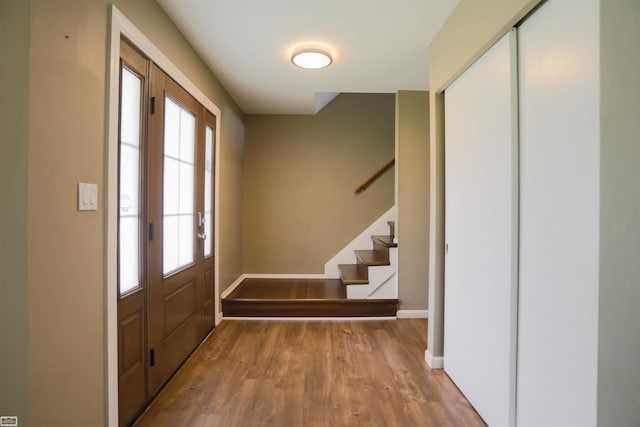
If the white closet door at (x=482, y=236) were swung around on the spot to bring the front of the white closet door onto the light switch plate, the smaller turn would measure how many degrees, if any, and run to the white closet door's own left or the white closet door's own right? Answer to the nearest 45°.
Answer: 0° — it already faces it

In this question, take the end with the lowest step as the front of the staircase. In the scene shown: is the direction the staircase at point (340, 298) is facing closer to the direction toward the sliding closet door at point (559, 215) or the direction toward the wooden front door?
the wooden front door

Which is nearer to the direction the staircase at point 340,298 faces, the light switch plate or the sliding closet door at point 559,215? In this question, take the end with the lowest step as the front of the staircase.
the light switch plate

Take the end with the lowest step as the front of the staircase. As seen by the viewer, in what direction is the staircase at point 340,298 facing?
to the viewer's left

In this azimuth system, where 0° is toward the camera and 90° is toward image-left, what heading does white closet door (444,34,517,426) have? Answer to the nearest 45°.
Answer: approximately 45°

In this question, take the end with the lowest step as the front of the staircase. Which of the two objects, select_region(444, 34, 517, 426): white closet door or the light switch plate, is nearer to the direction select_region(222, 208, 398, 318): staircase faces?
the light switch plate

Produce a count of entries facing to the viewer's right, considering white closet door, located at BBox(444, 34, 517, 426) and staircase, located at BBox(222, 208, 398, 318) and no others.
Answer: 0

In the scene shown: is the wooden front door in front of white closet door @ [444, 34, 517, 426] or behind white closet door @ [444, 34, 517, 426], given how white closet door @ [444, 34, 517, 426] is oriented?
in front
